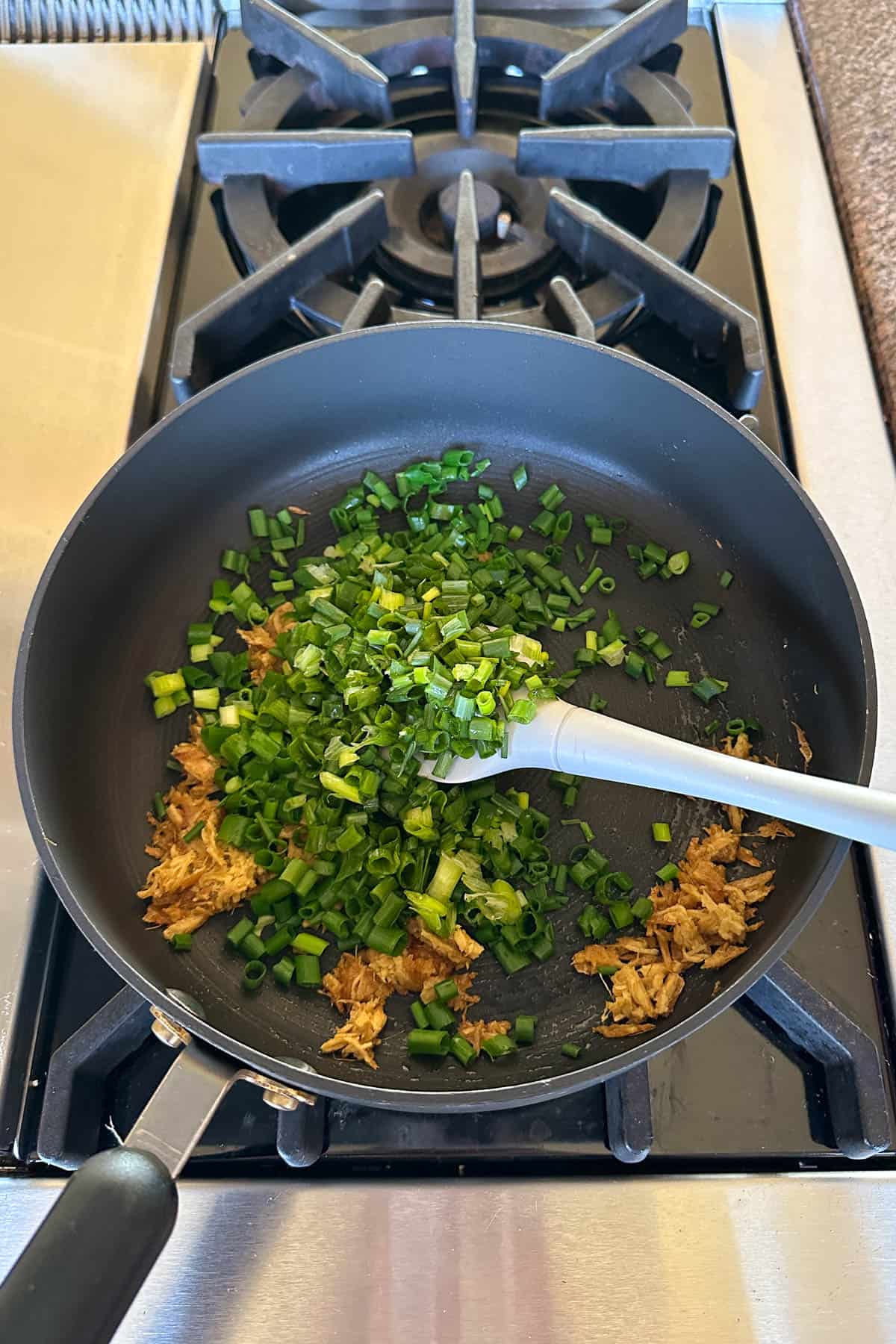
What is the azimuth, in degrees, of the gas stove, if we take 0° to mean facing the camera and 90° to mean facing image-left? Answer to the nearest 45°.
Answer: approximately 0°
